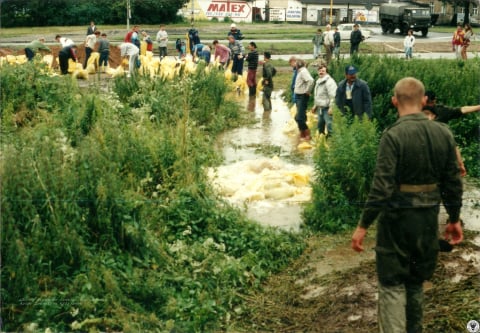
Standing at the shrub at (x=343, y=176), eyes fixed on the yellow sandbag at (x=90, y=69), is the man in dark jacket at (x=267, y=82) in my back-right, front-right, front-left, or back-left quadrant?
front-right

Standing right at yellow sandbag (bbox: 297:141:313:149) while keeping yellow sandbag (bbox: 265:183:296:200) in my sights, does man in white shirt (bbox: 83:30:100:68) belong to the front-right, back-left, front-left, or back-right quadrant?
back-right

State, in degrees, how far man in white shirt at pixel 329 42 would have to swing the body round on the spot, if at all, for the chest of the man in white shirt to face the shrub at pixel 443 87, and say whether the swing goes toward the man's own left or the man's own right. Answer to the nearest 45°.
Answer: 0° — they already face it

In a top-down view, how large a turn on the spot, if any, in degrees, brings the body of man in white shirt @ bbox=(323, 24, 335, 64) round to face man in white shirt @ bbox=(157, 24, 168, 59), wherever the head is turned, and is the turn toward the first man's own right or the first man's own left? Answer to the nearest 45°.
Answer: approximately 45° to the first man's own right

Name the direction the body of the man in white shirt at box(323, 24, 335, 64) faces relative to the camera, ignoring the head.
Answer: toward the camera

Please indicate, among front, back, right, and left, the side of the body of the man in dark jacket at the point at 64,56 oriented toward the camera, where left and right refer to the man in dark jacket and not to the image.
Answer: right

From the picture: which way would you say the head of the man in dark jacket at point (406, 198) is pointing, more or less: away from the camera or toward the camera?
away from the camera

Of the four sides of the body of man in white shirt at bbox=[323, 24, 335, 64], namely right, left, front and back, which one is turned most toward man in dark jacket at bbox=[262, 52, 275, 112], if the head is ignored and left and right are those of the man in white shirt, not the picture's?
front
